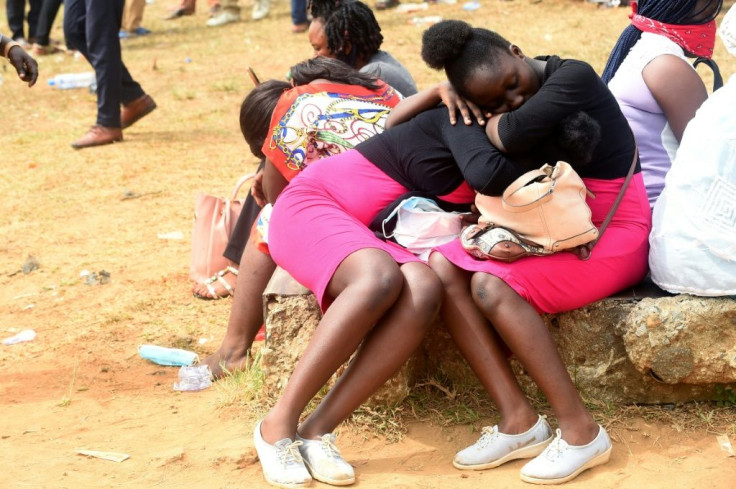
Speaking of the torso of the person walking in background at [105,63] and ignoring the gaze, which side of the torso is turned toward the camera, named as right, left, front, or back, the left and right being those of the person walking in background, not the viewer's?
left

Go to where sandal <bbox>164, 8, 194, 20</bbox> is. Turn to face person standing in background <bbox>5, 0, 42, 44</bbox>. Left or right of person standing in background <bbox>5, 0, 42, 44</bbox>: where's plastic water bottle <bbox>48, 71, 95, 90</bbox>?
left

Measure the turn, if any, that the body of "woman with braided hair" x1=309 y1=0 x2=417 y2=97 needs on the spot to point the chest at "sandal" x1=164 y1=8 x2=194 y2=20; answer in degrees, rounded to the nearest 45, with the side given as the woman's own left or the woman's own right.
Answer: approximately 90° to the woman's own right

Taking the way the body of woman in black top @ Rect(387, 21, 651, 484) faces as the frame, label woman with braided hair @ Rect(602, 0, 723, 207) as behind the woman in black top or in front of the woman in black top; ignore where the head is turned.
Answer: behind

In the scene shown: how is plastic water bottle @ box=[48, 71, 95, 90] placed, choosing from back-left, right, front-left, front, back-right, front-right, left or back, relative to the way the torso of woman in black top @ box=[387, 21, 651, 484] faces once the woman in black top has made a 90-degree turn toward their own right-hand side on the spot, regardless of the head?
front

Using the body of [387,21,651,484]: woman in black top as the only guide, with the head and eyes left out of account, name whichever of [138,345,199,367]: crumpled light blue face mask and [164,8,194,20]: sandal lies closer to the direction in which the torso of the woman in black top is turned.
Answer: the crumpled light blue face mask

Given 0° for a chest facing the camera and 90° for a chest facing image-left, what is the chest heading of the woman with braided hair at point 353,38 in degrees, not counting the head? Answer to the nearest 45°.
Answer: approximately 90°

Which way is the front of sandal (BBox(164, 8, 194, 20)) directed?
to the viewer's left

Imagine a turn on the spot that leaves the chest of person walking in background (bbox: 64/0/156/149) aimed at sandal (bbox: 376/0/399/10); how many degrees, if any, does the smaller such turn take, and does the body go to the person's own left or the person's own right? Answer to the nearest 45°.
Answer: approximately 135° to the person's own right
